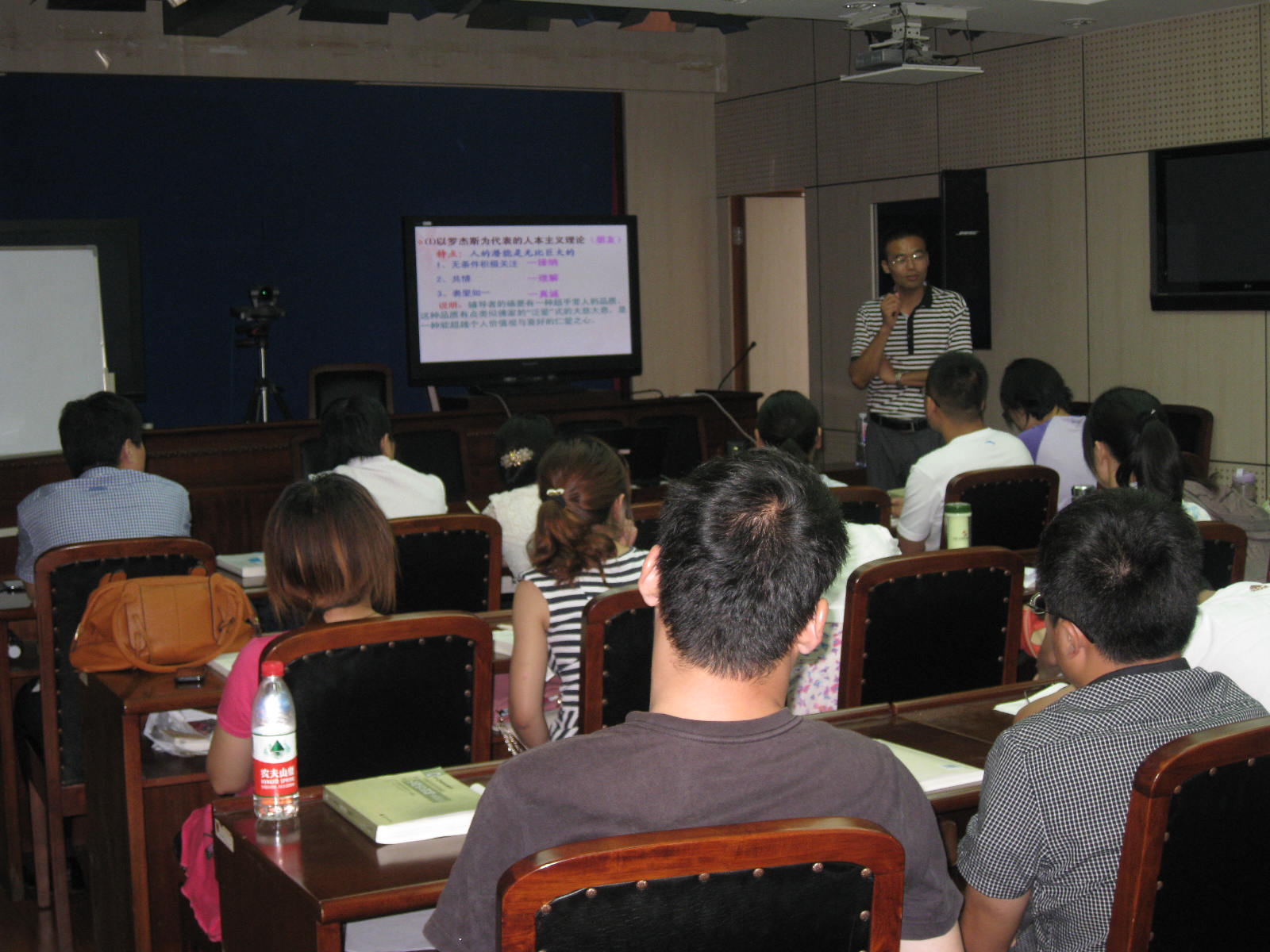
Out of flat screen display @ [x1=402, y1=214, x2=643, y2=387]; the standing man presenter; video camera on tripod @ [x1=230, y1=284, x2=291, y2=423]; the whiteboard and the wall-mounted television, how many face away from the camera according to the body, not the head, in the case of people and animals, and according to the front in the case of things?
0

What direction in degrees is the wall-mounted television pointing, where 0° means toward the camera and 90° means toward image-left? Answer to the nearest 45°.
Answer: approximately 45°

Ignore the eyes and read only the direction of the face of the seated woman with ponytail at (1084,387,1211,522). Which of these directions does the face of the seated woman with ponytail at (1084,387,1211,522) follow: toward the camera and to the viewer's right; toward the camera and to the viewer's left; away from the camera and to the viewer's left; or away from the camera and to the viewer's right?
away from the camera and to the viewer's left

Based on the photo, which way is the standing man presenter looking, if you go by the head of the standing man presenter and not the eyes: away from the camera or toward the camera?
toward the camera

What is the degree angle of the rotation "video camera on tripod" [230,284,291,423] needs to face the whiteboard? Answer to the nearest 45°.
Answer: approximately 45° to its right

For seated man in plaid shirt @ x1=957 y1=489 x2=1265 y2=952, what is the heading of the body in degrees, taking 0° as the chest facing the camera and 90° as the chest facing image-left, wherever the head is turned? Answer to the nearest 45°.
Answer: approximately 135°

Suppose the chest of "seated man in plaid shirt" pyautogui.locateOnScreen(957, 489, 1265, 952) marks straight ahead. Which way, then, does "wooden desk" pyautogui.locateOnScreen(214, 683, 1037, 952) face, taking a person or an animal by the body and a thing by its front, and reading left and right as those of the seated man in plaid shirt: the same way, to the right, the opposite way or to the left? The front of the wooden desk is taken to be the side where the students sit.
the opposite way

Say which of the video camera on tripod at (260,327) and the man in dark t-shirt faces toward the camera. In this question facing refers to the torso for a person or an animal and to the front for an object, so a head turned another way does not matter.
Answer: the video camera on tripod

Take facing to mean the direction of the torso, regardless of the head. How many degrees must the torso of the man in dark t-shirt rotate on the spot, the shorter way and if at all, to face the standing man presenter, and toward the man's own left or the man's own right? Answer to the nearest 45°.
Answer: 0° — they already face them

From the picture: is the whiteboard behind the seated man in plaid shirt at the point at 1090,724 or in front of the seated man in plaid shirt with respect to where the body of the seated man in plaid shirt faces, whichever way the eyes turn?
in front

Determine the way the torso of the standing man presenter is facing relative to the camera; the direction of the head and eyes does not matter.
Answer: toward the camera

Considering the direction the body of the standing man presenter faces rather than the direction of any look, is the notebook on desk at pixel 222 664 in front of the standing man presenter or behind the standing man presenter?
in front

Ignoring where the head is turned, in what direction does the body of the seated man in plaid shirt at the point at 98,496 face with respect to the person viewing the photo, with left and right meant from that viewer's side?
facing away from the viewer

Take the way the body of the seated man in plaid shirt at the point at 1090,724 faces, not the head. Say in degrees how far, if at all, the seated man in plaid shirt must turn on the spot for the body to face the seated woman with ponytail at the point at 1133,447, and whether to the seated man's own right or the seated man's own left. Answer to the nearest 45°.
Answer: approximately 45° to the seated man's own right

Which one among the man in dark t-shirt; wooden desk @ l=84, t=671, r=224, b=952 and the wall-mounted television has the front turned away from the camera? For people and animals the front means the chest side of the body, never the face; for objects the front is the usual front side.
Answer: the man in dark t-shirt

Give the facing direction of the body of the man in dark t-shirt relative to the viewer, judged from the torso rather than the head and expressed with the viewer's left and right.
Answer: facing away from the viewer

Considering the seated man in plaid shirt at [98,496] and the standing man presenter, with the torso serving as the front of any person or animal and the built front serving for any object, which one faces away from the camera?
the seated man in plaid shirt
